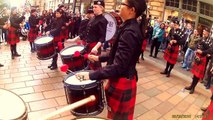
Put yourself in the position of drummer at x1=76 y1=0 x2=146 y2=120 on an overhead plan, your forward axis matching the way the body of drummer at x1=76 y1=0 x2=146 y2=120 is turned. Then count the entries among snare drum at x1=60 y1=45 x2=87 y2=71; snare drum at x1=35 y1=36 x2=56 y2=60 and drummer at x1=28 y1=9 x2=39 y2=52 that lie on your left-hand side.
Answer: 0

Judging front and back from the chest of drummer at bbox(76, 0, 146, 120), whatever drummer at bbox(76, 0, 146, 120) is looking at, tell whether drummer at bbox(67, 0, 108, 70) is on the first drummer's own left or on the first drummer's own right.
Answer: on the first drummer's own right

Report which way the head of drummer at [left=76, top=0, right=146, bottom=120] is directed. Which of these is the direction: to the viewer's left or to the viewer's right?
to the viewer's left

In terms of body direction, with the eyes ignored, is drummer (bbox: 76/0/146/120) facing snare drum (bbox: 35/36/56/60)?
no

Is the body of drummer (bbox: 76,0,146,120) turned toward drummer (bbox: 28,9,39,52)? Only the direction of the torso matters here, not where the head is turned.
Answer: no

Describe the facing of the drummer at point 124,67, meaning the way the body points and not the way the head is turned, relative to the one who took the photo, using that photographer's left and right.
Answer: facing to the left of the viewer

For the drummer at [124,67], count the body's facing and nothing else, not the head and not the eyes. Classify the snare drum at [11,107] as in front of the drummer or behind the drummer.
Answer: in front

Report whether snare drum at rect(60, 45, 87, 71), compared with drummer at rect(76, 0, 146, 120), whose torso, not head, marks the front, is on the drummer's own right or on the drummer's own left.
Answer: on the drummer's own right

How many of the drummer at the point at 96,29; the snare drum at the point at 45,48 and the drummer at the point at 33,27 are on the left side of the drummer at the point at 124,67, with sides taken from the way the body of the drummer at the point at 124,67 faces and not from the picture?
0

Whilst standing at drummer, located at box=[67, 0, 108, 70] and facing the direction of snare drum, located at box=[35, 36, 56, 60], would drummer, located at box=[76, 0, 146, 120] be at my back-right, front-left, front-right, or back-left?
back-left

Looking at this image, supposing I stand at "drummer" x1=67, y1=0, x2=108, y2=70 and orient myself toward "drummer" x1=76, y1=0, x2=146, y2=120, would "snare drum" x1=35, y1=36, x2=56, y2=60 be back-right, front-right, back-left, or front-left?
back-right
